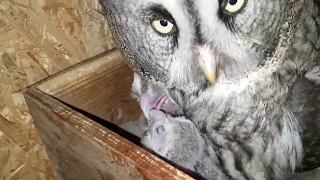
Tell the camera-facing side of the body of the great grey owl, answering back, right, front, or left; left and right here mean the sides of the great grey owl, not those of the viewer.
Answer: front
